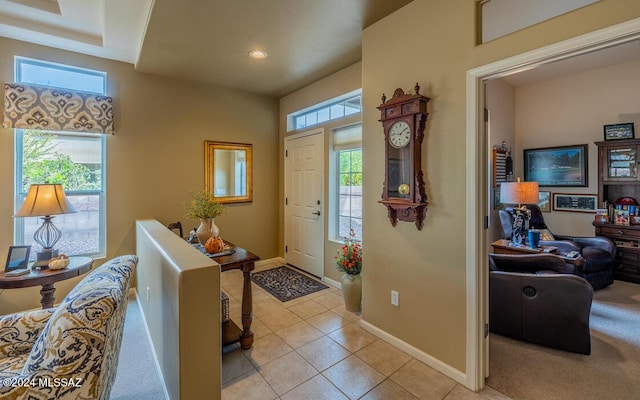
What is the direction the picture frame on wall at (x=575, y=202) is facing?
toward the camera

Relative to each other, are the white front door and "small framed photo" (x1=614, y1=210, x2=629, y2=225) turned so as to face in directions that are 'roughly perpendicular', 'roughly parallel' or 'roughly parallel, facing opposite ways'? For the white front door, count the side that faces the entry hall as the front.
roughly parallel

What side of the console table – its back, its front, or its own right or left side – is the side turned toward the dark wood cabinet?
front

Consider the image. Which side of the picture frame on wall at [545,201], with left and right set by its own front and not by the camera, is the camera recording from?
front

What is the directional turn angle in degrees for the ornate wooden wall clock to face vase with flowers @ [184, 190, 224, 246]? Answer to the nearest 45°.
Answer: approximately 45° to its right

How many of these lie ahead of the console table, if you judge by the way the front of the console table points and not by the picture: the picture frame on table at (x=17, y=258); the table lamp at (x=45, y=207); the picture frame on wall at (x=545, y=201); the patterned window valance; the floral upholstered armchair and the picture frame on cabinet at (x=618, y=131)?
2

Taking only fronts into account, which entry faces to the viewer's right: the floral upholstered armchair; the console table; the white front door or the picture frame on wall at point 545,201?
the console table

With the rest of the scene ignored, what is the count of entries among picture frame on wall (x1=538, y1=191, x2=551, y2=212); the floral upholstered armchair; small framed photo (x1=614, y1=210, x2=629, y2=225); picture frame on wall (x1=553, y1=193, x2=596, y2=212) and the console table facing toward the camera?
3

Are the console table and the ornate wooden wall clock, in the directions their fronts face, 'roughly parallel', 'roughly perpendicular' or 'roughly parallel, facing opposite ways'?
roughly parallel, facing opposite ways
